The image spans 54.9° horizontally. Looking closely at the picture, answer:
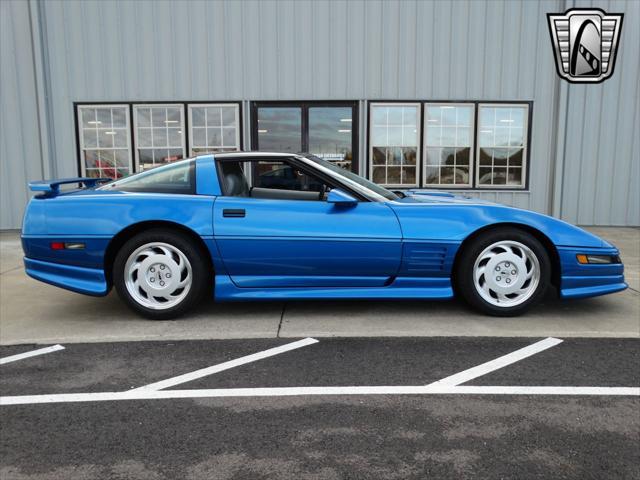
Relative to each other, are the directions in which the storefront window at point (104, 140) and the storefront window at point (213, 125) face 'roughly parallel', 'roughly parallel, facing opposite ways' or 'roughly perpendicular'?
roughly parallel

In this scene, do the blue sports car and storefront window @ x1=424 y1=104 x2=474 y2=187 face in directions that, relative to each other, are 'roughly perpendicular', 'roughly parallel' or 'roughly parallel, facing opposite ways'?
roughly perpendicular

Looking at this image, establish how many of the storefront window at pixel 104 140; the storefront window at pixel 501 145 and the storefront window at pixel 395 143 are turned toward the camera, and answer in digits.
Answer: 3

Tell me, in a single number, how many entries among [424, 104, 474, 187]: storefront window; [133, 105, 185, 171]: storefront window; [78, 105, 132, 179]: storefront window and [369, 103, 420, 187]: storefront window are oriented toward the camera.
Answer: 4

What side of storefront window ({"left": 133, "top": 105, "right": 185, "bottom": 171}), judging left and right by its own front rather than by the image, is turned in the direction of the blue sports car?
front

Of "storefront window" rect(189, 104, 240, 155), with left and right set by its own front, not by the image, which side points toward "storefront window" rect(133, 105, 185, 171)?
right

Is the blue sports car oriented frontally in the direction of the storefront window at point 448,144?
no

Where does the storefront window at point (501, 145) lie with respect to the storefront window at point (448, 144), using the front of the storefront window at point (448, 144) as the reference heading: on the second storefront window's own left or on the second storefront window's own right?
on the second storefront window's own left

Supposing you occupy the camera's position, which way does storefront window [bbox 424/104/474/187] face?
facing the viewer

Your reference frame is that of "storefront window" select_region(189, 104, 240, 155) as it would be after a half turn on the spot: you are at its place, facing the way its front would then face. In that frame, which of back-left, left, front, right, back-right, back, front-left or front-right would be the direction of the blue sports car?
back

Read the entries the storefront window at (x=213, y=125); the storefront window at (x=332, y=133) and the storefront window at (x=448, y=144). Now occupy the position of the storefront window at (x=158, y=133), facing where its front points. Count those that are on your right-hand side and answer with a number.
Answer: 0

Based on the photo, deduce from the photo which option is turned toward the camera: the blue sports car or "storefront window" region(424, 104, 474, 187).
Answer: the storefront window

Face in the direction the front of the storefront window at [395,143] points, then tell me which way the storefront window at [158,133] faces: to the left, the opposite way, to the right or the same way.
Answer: the same way

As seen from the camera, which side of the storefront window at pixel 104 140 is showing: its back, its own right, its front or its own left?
front

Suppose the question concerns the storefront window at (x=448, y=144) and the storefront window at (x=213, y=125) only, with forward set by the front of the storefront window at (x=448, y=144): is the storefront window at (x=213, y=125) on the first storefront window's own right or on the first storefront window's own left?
on the first storefront window's own right

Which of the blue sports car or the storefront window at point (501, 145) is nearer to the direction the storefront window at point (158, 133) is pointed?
the blue sports car

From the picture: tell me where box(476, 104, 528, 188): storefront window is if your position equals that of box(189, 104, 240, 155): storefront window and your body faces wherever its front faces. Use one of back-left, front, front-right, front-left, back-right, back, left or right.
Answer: left

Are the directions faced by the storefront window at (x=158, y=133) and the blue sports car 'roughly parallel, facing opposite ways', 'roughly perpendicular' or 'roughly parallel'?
roughly perpendicular

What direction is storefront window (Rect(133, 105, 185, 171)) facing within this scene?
toward the camera

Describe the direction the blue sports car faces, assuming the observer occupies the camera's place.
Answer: facing to the right of the viewer

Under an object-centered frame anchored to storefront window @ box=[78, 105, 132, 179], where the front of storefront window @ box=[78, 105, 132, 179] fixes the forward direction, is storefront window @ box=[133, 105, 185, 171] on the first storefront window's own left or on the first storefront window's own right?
on the first storefront window's own left
